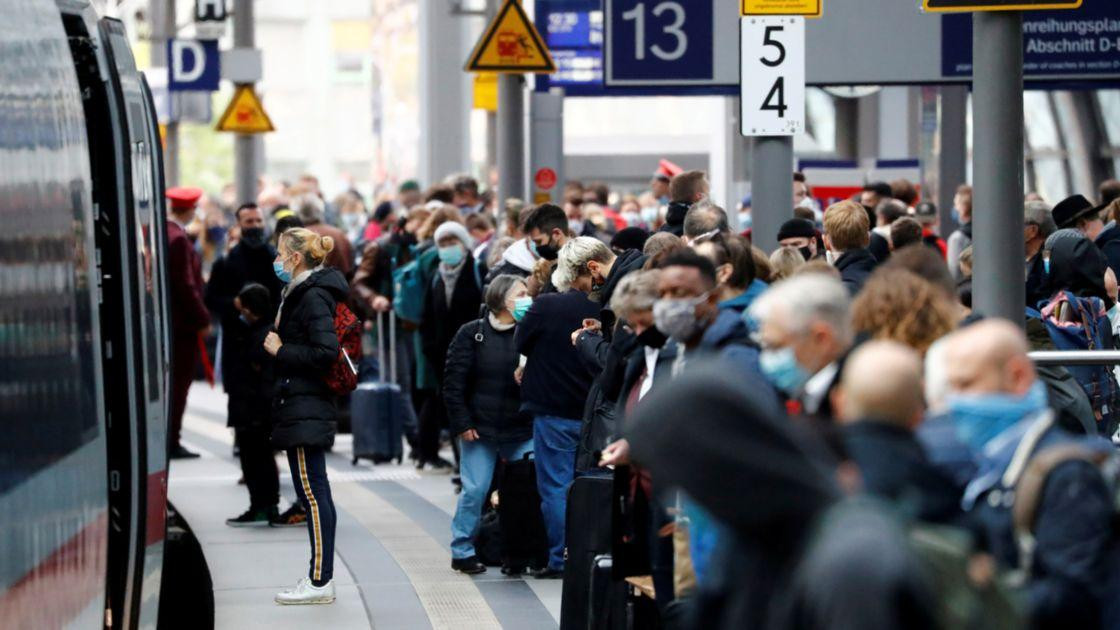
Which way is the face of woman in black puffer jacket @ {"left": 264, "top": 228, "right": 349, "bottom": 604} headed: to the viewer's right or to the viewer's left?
to the viewer's left

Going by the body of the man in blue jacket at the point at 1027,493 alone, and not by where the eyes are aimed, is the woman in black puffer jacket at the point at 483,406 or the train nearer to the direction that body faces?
the train

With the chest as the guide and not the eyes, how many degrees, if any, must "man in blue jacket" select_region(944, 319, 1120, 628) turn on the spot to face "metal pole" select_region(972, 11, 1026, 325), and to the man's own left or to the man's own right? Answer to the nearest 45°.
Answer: approximately 135° to the man's own right

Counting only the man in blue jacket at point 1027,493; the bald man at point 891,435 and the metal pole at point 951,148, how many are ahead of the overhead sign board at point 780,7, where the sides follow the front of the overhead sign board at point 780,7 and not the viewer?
2

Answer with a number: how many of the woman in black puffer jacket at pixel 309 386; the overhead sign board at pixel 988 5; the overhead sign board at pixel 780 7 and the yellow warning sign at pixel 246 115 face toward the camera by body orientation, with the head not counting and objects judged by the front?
3
